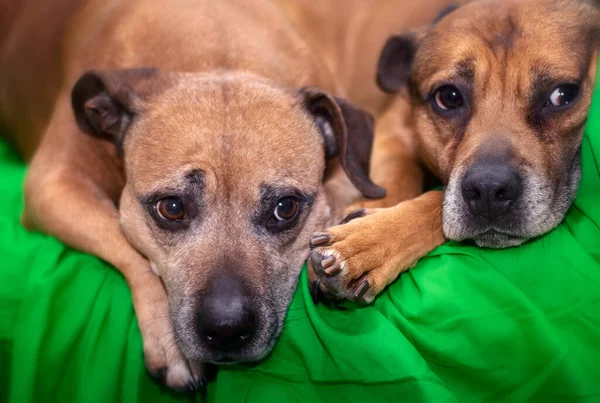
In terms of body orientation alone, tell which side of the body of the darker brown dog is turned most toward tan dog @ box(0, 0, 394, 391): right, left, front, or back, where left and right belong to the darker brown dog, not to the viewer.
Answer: right

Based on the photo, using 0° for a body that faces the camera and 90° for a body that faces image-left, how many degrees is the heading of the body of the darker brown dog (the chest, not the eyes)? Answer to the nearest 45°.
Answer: approximately 0°
